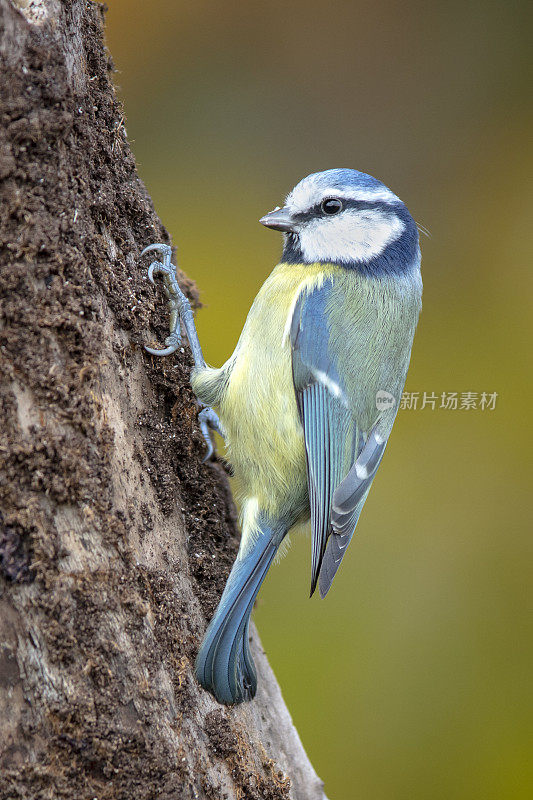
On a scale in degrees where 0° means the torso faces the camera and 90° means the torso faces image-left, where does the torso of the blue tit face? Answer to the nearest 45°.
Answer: approximately 90°
